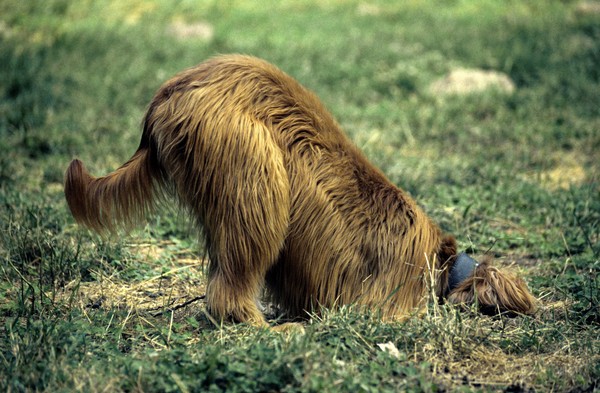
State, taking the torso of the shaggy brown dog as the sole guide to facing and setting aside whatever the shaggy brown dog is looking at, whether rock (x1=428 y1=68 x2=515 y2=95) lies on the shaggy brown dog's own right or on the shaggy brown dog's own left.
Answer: on the shaggy brown dog's own left

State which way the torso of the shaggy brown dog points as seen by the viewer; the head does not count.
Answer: to the viewer's right
